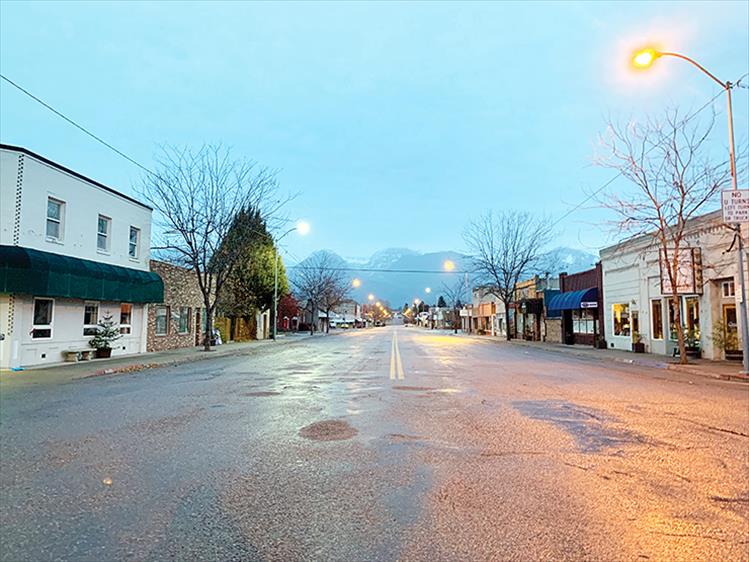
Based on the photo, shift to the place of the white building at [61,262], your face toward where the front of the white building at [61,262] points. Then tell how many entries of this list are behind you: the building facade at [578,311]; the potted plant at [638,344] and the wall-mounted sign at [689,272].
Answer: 0

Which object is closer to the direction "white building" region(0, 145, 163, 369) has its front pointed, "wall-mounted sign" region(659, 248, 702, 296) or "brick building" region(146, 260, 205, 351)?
the wall-mounted sign

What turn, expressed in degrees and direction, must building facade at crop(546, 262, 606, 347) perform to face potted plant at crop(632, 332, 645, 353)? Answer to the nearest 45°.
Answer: approximately 45° to its left

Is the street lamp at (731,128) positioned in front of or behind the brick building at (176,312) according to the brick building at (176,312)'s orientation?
in front

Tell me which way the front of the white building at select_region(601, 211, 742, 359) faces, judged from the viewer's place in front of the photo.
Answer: facing the viewer and to the left of the viewer

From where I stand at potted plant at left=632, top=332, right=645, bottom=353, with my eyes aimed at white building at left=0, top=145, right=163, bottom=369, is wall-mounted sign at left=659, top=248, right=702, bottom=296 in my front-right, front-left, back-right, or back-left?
front-left

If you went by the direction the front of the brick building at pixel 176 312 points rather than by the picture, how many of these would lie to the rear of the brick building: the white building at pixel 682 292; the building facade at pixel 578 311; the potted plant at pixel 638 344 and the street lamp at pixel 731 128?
0

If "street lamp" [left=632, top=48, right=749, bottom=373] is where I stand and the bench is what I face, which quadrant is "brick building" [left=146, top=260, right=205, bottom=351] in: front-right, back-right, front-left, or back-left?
front-right

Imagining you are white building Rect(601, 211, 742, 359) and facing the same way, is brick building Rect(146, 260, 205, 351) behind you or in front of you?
in front

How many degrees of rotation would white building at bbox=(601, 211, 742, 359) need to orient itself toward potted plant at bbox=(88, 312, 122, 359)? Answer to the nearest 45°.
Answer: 0° — it already faces it

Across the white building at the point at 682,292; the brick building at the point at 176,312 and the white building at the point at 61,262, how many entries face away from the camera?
0

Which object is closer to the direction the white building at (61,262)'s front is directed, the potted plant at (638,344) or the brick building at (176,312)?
the potted plant

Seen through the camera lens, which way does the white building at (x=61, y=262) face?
facing the viewer and to the right of the viewer

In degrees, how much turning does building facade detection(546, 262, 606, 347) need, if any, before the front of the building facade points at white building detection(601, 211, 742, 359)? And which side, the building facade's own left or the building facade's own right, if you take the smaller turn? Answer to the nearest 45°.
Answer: approximately 45° to the building facade's own left

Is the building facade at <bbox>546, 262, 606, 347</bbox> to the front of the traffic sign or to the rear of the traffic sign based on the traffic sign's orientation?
to the rear

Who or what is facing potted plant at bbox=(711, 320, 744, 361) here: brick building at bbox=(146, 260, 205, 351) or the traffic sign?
the brick building

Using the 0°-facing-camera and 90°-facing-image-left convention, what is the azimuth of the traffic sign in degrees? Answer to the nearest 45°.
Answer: approximately 0°

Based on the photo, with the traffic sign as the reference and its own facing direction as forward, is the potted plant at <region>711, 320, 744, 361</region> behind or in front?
behind

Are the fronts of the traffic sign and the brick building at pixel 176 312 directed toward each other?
no

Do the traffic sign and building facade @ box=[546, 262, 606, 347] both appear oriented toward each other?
no

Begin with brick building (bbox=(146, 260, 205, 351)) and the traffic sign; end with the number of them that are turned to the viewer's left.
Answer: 0

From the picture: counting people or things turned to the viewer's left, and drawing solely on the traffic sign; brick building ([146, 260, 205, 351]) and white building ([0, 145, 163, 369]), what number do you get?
0
